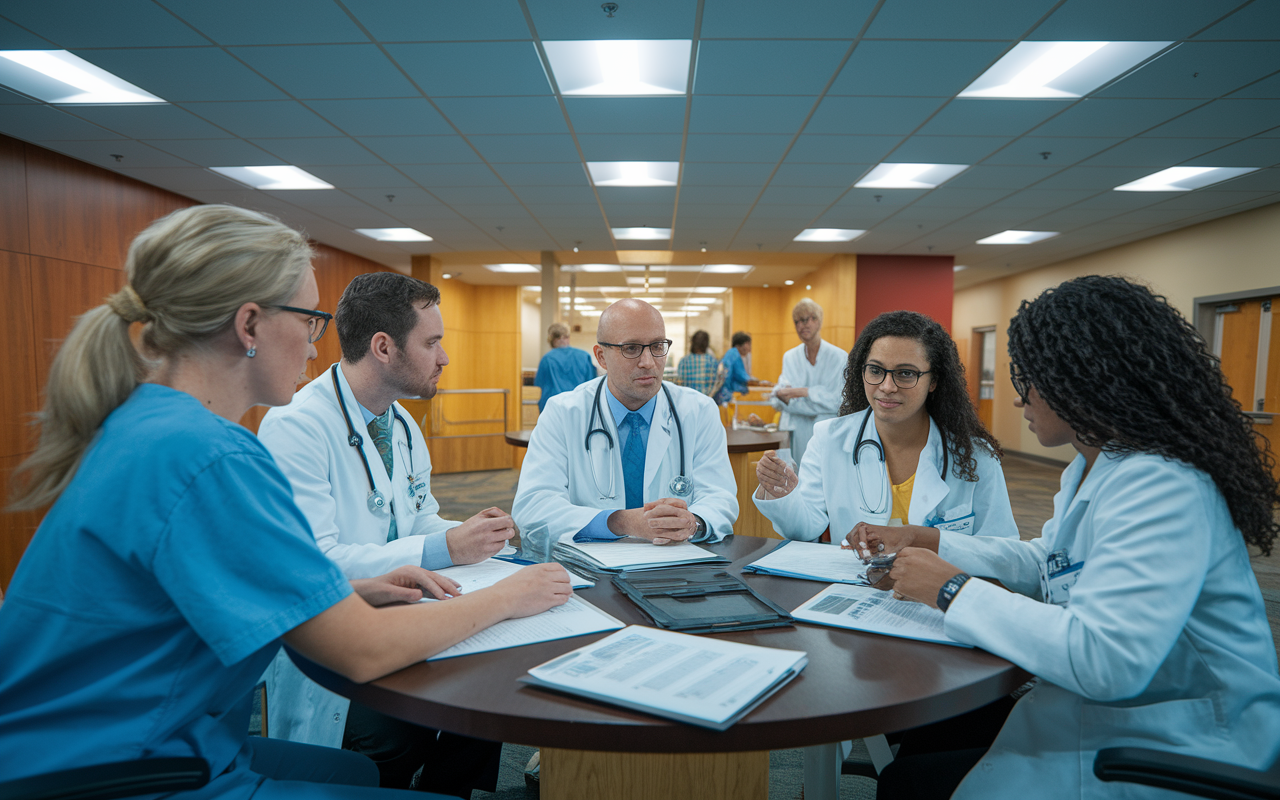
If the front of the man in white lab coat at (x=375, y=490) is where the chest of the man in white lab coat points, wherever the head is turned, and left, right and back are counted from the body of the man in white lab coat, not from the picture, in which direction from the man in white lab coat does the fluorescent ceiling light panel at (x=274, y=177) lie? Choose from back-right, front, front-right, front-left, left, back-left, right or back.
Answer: back-left

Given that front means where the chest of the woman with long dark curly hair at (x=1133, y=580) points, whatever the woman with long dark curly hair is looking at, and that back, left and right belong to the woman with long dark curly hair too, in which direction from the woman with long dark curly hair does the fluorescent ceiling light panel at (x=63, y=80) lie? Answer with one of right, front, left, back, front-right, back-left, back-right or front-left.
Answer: front

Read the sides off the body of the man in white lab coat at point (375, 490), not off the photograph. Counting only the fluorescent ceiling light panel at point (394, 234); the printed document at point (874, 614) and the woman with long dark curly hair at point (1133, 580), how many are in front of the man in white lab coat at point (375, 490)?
2

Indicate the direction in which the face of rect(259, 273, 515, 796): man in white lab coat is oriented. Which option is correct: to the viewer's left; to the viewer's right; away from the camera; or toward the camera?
to the viewer's right

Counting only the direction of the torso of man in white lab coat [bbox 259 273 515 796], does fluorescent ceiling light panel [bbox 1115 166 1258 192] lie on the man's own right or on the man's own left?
on the man's own left

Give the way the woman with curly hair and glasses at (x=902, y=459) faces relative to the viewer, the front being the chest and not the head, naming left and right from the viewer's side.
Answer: facing the viewer and to the left of the viewer

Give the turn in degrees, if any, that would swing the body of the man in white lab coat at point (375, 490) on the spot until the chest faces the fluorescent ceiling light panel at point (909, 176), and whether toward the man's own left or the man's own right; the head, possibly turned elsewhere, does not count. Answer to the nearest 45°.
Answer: approximately 90° to the man's own left

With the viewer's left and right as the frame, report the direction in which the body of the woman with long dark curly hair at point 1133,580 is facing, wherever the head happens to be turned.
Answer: facing to the left of the viewer

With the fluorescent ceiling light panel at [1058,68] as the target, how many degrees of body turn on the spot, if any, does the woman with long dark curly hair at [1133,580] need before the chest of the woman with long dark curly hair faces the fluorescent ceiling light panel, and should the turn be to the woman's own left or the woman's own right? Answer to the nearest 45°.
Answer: approximately 90° to the woman's own right

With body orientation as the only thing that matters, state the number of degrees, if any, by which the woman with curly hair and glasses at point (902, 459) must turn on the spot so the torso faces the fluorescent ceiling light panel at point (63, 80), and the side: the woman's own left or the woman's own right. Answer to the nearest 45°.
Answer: approximately 45° to the woman's own right

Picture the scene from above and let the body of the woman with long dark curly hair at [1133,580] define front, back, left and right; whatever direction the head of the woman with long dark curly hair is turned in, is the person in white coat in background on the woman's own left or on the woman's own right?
on the woman's own right

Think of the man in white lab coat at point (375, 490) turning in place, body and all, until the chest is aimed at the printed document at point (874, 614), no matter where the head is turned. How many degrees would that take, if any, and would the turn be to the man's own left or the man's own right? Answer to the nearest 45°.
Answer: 0° — they already face it

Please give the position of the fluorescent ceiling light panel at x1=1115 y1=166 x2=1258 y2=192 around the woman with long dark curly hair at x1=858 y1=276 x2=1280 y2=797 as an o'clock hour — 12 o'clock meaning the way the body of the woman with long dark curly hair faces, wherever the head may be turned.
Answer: The fluorescent ceiling light panel is roughly at 3 o'clock from the woman with long dark curly hair.

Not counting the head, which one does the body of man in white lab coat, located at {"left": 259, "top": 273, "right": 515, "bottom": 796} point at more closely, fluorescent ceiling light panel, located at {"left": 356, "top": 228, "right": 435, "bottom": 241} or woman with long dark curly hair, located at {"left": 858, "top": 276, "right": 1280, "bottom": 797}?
the woman with long dark curly hair

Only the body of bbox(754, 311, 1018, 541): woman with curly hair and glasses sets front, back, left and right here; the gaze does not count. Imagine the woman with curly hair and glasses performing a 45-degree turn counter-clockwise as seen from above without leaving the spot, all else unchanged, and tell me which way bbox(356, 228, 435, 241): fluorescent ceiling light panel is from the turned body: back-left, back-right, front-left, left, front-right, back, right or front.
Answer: back-right

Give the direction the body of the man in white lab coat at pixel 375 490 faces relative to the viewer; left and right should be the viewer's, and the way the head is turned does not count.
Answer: facing the viewer and to the right of the viewer

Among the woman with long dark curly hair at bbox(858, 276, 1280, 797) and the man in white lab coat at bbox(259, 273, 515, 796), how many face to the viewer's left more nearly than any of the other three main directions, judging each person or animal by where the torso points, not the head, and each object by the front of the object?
1
